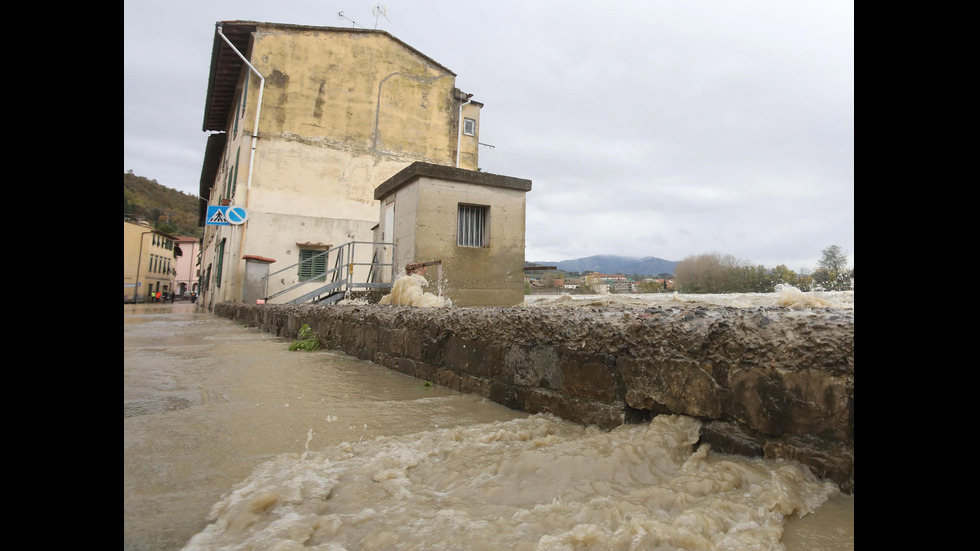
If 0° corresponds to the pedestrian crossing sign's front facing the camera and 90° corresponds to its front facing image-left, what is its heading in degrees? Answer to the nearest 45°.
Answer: approximately 0°

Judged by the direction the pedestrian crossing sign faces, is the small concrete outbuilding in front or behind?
in front

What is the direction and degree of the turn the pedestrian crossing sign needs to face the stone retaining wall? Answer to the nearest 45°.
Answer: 0° — it already faces it

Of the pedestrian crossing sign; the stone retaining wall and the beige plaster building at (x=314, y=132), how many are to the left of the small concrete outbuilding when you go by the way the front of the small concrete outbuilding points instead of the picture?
1
